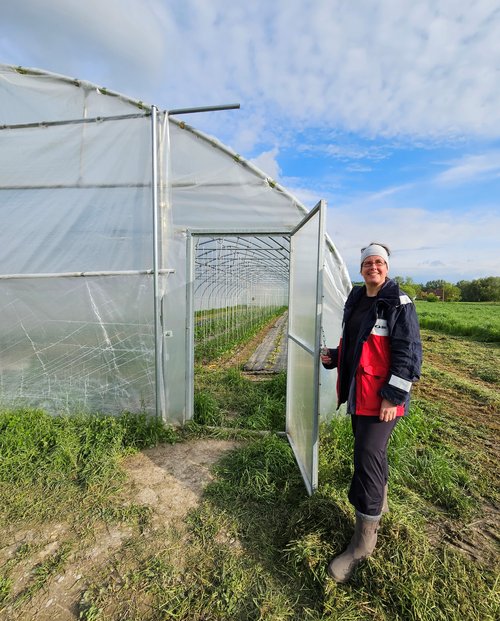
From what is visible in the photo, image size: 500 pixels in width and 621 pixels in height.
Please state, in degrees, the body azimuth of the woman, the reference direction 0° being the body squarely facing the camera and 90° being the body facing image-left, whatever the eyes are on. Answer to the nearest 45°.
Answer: approximately 45°

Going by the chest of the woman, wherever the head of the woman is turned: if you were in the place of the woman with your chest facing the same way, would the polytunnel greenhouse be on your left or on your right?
on your right

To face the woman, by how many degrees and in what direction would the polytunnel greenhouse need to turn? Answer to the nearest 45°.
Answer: approximately 45° to its left

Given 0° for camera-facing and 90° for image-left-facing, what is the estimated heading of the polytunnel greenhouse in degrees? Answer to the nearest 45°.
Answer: approximately 0°
